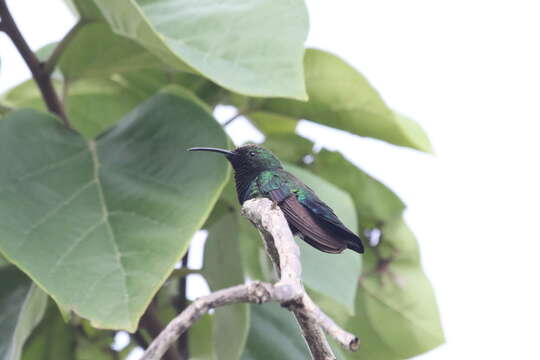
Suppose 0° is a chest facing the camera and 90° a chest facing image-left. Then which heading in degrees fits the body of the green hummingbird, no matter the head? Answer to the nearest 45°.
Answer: approximately 90°

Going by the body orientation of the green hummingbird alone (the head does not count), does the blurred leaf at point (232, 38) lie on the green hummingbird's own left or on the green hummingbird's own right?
on the green hummingbird's own right

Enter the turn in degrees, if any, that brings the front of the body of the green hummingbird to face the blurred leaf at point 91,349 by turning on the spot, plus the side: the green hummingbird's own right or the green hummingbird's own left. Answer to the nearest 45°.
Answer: approximately 45° to the green hummingbird's own right
